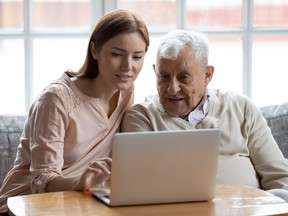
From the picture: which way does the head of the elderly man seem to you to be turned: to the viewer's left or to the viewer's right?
to the viewer's left

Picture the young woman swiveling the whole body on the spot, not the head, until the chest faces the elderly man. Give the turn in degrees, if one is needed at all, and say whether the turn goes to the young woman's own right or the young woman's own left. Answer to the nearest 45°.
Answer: approximately 45° to the young woman's own left

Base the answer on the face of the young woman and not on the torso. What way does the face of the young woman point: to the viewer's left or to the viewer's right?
to the viewer's right

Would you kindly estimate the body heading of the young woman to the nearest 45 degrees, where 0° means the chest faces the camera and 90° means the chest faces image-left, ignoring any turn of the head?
approximately 315°

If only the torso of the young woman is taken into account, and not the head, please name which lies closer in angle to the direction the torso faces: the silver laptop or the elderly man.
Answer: the silver laptop

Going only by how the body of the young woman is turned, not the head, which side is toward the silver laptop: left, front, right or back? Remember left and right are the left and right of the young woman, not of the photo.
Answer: front
